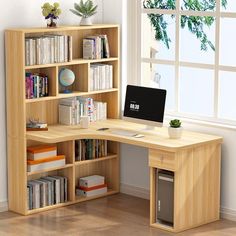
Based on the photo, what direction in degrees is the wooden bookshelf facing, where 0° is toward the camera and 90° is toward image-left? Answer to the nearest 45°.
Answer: approximately 315°

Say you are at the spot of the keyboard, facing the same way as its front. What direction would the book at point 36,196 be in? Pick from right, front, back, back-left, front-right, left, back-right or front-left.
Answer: front-right

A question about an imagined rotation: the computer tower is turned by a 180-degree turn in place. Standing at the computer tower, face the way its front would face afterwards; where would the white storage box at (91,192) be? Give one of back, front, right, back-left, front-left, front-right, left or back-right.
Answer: left

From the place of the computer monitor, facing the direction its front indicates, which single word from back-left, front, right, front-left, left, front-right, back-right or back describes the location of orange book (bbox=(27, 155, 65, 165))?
front-right

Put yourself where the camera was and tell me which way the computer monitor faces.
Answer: facing the viewer and to the left of the viewer

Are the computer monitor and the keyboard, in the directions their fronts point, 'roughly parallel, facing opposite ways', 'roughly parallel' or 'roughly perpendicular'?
roughly parallel

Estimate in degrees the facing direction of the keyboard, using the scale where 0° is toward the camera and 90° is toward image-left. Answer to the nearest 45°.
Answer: approximately 45°

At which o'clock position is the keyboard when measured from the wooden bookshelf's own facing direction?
The keyboard is roughly at 11 o'clock from the wooden bookshelf.

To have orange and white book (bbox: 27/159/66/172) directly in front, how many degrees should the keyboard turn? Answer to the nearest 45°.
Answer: approximately 45° to its right

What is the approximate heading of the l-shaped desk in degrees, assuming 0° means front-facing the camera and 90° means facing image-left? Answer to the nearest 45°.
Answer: approximately 45°

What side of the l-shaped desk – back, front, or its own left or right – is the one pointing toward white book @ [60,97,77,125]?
right
